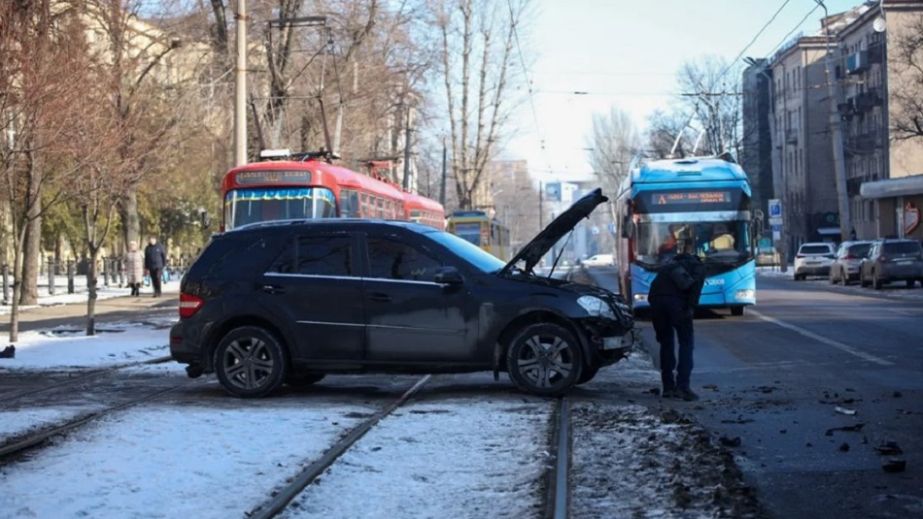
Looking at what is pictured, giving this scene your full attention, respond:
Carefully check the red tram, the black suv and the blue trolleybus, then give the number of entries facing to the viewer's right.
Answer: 1

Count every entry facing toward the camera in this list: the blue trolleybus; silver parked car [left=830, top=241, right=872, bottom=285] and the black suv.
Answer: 1

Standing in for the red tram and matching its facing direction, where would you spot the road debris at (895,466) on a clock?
The road debris is roughly at 10 o'clock from the red tram.

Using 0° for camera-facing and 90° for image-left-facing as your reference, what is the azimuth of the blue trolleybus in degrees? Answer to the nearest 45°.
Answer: approximately 0°

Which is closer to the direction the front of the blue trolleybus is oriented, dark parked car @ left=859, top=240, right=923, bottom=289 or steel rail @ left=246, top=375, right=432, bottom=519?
the steel rail

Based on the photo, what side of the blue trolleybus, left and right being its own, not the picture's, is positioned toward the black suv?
front

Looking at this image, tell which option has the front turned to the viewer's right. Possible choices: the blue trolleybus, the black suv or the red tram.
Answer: the black suv

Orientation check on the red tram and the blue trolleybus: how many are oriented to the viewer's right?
0

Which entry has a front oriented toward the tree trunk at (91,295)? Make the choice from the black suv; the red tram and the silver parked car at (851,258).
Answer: the red tram

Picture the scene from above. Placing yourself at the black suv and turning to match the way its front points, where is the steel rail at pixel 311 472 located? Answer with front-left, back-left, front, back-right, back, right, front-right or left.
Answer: right

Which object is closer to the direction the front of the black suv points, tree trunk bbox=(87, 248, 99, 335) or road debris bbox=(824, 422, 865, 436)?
the road debris

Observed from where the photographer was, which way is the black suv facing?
facing to the right of the viewer

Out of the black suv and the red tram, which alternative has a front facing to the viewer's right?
the black suv

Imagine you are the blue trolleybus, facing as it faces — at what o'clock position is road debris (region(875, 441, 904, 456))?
The road debris is roughly at 12 o'clock from the blue trolleybus.

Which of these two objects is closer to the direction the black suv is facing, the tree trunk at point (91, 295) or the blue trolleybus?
the blue trolleybus
